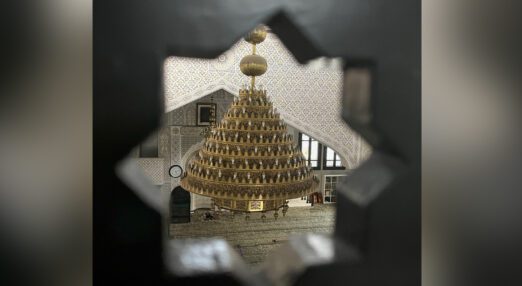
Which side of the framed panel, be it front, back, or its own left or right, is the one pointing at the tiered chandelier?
front

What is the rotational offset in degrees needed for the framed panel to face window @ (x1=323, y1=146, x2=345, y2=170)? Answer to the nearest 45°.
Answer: approximately 90° to its left

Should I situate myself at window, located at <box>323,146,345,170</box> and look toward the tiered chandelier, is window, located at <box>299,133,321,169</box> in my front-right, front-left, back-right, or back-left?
front-right

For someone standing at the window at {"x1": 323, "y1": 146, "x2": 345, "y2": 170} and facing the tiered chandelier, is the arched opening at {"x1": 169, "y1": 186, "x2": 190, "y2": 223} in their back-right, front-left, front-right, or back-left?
front-right

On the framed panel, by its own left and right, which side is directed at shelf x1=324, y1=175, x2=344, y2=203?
left

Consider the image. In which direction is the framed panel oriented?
toward the camera

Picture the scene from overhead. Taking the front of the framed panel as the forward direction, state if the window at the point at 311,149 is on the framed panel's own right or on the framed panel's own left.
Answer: on the framed panel's own left

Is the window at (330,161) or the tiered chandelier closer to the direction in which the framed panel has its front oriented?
the tiered chandelier
